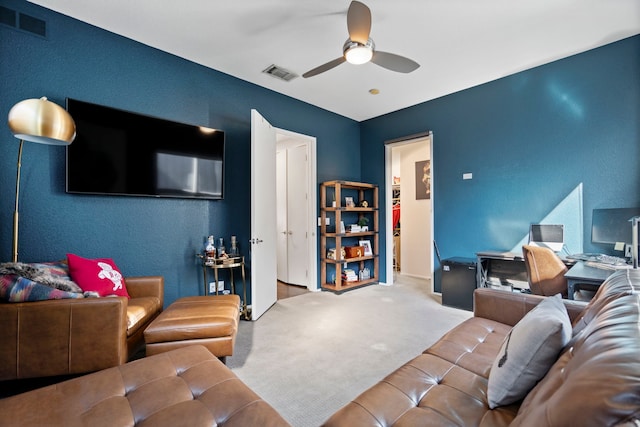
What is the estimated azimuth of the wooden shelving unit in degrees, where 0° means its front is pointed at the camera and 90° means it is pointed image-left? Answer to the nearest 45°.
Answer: approximately 315°

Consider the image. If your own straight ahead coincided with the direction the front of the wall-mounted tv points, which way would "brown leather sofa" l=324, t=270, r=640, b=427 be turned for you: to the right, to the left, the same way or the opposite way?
the opposite way

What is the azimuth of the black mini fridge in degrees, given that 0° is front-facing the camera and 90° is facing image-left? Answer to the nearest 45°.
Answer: approximately 45°

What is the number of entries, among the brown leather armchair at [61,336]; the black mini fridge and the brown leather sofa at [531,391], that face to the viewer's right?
1

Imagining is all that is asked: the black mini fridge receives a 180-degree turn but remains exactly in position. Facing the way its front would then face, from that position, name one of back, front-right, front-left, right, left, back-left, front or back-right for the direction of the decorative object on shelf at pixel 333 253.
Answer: back-left

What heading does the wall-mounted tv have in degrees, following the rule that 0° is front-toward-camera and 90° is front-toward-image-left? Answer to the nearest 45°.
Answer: approximately 315°

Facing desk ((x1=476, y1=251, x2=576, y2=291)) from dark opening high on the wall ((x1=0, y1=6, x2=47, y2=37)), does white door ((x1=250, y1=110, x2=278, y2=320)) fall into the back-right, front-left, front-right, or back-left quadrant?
front-left

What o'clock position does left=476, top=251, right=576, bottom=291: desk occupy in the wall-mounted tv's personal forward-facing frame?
The desk is roughly at 11 o'clock from the wall-mounted tv.

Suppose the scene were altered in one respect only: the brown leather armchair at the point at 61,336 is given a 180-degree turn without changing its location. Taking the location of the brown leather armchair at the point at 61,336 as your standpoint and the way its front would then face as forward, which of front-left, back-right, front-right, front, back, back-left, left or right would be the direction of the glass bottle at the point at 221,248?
back-right

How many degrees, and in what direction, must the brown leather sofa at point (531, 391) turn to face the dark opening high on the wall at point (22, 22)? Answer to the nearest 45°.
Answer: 0° — it already faces it

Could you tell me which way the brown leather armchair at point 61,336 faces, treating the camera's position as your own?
facing to the right of the viewer

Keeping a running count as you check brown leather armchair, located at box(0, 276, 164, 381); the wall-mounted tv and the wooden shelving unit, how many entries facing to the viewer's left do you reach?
0

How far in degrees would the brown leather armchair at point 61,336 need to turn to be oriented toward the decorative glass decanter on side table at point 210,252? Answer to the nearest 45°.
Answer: approximately 45° to its left

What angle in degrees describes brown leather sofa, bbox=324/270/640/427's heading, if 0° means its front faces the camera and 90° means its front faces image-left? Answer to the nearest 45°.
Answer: approximately 90°
